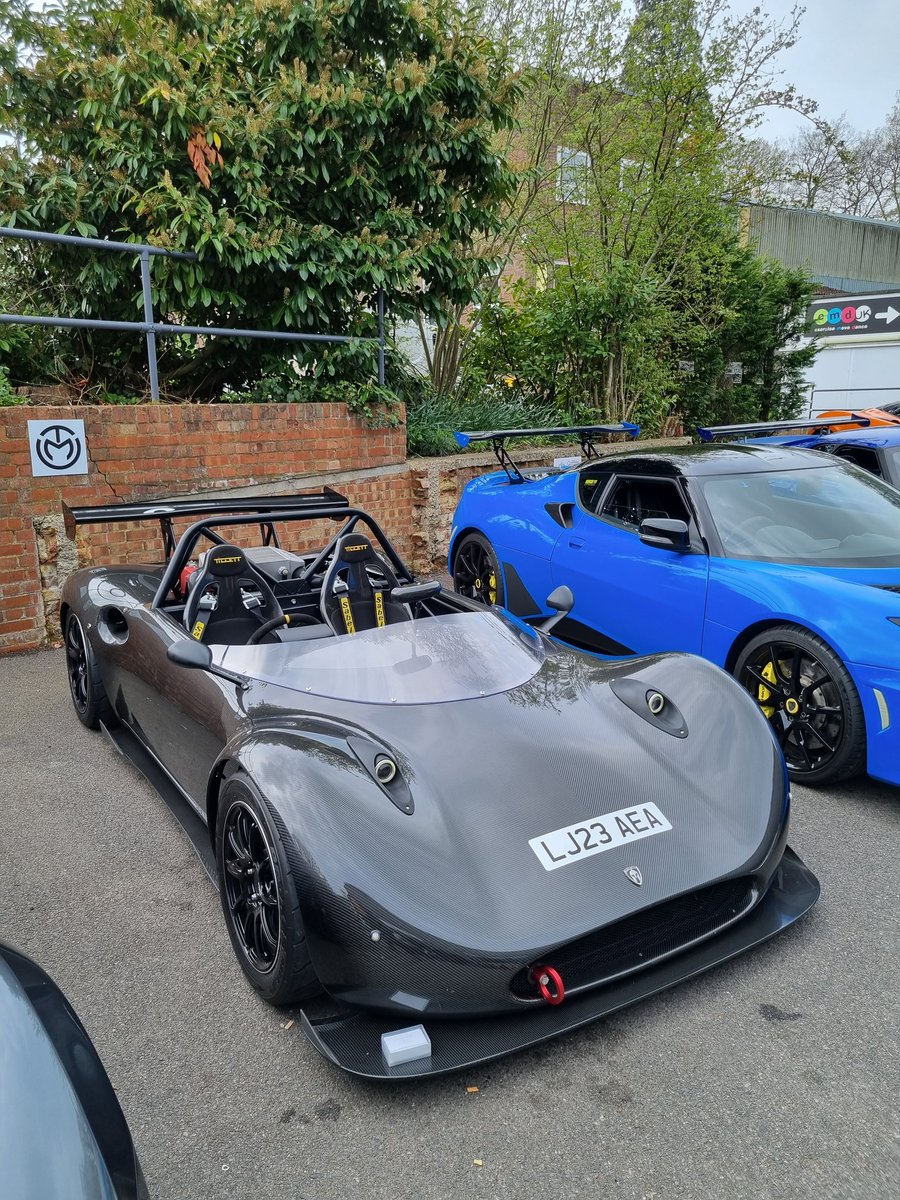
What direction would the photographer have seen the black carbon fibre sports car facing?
facing the viewer and to the right of the viewer

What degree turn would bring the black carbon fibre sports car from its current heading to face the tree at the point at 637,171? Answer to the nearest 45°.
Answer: approximately 135° to its left

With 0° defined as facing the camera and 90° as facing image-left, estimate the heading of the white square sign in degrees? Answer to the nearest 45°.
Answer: approximately 0°

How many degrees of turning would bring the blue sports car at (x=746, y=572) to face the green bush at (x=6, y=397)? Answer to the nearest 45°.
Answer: approximately 135° to its right

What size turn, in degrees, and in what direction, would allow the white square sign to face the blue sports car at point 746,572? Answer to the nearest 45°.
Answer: approximately 45° to its left

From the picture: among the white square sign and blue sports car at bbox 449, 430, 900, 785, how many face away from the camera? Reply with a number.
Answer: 0

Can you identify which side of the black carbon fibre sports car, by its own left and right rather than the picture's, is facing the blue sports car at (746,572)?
left

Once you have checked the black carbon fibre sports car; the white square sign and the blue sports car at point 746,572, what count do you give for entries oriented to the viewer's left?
0

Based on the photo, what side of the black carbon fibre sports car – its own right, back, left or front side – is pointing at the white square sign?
back

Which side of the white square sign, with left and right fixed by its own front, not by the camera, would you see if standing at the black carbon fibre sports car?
front
